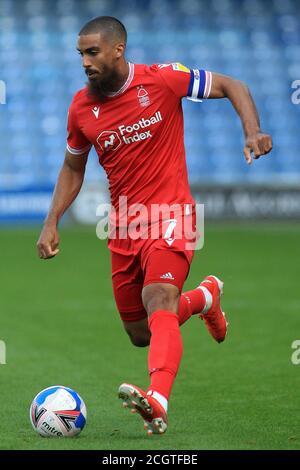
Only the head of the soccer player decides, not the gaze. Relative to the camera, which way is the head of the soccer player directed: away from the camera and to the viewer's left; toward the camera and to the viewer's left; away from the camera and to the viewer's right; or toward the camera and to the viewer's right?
toward the camera and to the viewer's left

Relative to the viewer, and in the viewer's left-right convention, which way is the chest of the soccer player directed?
facing the viewer and to the left of the viewer
